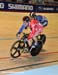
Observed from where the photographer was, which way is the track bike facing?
facing the viewer and to the left of the viewer
